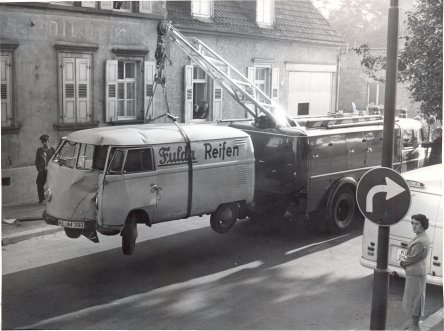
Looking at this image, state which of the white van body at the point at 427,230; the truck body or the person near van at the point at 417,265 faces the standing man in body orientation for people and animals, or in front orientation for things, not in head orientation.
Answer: the person near van

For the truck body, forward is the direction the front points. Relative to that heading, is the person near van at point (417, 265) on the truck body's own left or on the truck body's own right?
on the truck body's own right

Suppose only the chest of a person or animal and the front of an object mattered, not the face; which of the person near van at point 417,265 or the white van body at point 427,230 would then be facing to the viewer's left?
the person near van

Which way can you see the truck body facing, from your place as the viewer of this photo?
facing away from the viewer and to the right of the viewer

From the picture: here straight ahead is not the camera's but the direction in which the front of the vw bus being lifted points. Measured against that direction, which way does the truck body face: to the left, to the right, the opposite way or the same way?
the opposite way

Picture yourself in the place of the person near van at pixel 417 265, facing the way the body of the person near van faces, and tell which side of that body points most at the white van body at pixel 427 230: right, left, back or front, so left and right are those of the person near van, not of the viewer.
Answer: right

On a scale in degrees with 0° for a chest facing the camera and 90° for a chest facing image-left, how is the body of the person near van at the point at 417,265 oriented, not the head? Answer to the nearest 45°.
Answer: approximately 90°
